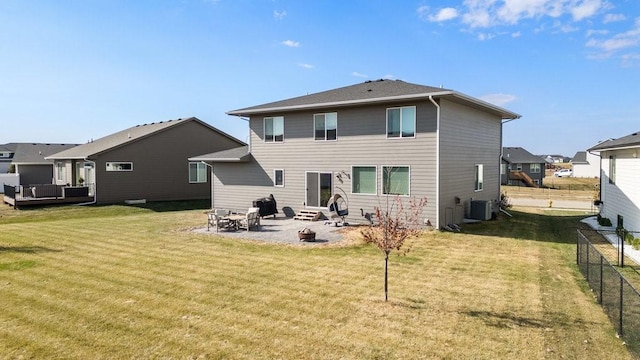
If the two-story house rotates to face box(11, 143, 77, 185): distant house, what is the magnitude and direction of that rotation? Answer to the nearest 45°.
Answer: approximately 90° to its left

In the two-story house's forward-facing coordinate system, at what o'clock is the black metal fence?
The black metal fence is roughly at 4 o'clock from the two-story house.

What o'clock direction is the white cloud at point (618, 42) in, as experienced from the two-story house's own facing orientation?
The white cloud is roughly at 1 o'clock from the two-story house.

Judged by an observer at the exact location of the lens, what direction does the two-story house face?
facing away from the viewer and to the right of the viewer

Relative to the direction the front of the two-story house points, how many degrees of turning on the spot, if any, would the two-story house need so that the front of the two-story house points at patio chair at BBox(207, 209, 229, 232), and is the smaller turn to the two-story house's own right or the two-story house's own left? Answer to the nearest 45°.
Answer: approximately 135° to the two-story house's own left

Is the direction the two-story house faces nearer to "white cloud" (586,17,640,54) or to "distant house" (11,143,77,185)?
the white cloud

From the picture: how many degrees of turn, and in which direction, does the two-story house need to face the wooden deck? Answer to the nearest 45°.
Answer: approximately 135° to its left
